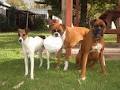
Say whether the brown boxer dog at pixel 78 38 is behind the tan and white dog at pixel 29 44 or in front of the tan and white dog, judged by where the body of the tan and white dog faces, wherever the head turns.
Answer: behind

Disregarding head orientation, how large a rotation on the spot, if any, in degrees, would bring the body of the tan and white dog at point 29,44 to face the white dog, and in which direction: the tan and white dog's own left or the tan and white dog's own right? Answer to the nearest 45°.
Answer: approximately 180°

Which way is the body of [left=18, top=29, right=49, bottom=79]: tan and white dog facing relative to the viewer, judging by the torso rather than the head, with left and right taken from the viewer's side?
facing the viewer and to the left of the viewer

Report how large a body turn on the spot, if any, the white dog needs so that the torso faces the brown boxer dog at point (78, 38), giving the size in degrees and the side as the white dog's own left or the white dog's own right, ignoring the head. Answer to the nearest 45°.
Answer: approximately 45° to the white dog's own left

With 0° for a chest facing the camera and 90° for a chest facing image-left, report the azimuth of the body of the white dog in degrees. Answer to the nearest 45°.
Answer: approximately 315°

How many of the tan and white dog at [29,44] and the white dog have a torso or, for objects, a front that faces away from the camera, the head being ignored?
0

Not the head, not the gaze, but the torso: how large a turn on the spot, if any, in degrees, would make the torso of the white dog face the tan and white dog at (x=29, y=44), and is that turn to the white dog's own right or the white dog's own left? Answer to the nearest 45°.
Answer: approximately 90° to the white dog's own right

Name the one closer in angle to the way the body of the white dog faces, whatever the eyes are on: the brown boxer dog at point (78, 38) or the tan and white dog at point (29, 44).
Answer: the brown boxer dog
